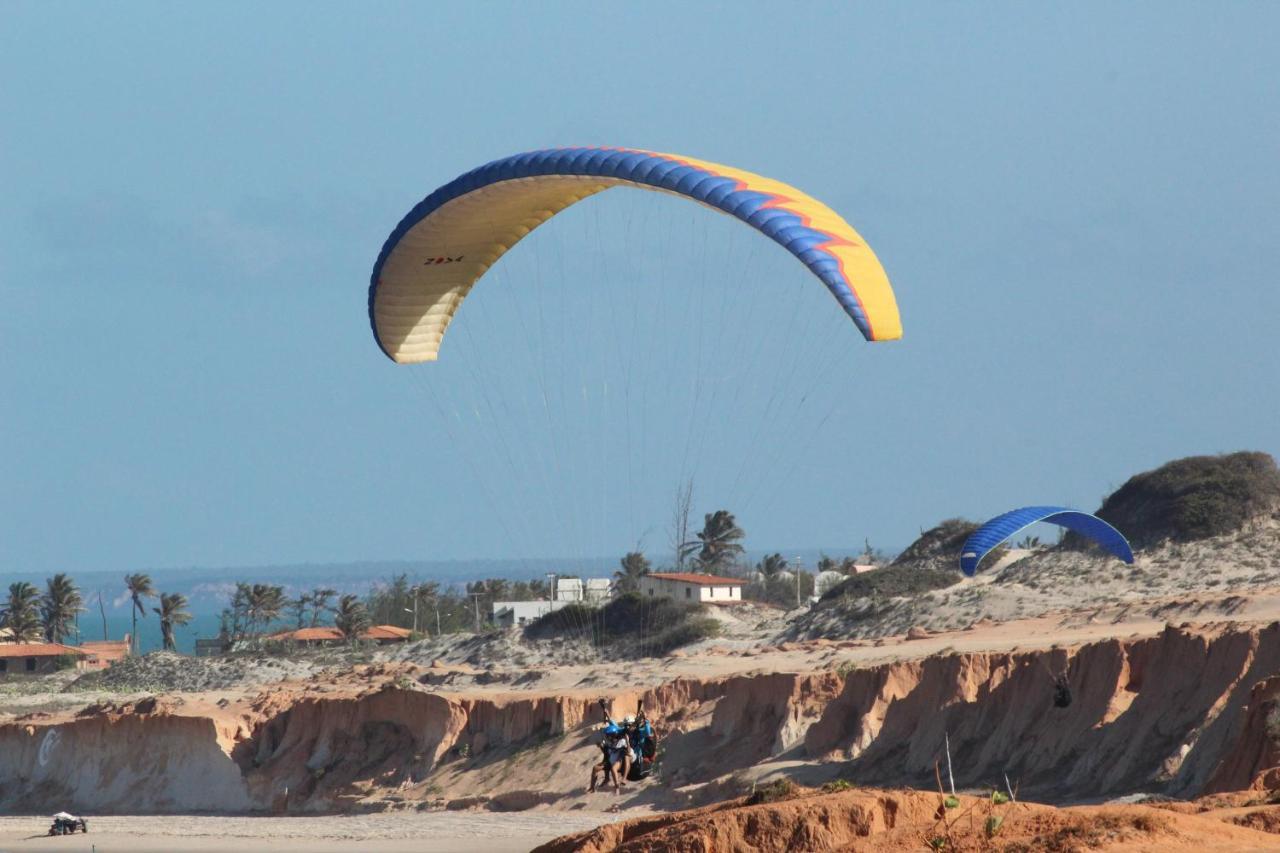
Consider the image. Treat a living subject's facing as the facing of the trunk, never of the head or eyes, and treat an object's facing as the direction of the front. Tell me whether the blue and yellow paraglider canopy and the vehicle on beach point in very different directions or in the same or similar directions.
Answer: very different directions

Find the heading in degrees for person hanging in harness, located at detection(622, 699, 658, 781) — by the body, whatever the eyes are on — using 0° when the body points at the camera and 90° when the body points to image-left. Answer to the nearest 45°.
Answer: approximately 45°

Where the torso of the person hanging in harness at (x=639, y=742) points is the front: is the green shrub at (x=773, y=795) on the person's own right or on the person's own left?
on the person's own left

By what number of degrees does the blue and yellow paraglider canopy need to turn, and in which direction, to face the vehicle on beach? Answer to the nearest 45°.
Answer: approximately 90° to its right
